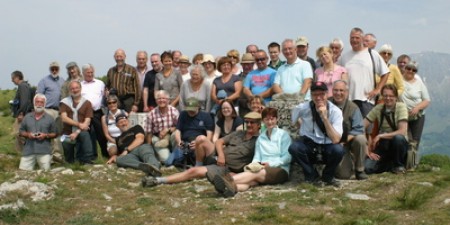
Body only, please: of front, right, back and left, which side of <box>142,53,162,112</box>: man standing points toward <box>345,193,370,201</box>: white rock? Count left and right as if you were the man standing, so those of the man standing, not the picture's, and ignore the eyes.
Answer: front

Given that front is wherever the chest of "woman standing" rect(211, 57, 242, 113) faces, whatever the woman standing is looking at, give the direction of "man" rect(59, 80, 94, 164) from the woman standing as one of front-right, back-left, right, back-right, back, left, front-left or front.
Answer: right

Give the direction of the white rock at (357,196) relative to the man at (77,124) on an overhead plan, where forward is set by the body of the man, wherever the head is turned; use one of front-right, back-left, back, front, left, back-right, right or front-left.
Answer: front-left

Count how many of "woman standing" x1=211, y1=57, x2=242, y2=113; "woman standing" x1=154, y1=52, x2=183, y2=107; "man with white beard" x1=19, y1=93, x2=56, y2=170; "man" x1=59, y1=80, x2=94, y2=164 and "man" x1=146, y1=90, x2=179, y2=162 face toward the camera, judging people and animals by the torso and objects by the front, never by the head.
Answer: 5

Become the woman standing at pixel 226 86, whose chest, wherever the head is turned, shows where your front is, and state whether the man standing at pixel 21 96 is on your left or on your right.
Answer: on your right

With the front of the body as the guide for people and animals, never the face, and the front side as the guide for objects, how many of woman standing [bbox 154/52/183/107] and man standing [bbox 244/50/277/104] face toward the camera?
2

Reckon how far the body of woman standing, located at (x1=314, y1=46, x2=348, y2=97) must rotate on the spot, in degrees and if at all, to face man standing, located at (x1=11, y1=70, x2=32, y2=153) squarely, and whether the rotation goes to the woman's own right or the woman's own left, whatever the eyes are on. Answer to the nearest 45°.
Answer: approximately 90° to the woman's own right

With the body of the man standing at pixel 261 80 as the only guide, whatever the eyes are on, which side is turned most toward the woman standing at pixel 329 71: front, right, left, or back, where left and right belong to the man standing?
left

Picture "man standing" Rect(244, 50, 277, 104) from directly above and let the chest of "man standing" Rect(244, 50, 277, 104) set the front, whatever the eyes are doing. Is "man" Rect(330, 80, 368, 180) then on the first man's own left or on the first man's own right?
on the first man's own left

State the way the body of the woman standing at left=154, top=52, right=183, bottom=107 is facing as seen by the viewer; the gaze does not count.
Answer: toward the camera

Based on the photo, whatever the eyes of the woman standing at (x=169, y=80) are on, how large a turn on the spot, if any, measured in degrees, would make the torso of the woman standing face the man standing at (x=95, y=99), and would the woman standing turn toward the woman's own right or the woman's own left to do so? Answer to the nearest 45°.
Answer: approximately 90° to the woman's own right

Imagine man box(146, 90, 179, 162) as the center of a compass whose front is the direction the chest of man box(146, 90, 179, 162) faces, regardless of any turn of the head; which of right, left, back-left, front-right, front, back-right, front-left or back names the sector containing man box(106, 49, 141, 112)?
back-right

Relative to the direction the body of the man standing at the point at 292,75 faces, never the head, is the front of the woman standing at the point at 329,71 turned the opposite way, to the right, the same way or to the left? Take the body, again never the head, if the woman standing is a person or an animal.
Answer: the same way

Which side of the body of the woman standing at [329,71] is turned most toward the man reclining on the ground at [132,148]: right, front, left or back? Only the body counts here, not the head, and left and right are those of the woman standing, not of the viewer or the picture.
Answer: right

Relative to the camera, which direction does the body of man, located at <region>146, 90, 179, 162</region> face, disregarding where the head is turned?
toward the camera

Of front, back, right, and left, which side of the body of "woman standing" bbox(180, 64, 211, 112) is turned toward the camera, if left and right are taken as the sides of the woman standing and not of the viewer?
front
